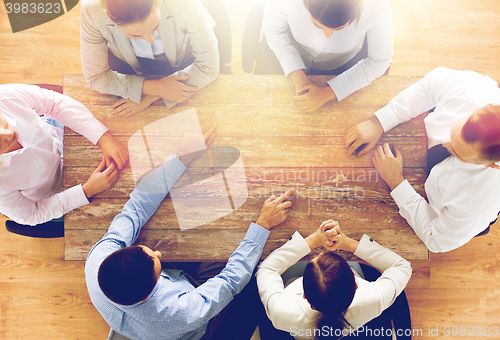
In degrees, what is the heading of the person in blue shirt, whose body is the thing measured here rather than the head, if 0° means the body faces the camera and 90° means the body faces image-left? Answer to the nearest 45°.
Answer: approximately 225°

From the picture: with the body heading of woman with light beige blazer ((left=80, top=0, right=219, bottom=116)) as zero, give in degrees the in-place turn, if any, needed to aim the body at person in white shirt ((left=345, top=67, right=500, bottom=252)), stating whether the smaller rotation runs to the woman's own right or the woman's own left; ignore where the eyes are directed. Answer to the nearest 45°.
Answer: approximately 45° to the woman's own left

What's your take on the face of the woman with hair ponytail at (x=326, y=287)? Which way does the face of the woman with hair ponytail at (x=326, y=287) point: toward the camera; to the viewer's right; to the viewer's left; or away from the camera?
away from the camera

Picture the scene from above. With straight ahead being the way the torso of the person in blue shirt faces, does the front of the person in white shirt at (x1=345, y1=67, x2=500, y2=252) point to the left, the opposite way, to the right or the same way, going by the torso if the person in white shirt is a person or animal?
to the left

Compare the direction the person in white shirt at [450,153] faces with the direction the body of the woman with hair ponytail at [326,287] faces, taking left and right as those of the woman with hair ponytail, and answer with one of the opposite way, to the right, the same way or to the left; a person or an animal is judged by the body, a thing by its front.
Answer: to the left

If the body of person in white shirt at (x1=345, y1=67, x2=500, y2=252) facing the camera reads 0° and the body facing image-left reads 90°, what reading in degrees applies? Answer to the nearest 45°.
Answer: approximately 90°

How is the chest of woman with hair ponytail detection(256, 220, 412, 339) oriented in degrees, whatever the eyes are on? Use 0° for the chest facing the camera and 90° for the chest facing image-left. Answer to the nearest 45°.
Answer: approximately 180°
